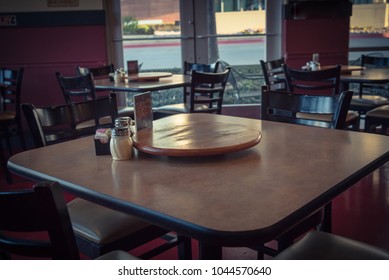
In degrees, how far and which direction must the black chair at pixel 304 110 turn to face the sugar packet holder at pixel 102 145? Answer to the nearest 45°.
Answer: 0° — it already faces it

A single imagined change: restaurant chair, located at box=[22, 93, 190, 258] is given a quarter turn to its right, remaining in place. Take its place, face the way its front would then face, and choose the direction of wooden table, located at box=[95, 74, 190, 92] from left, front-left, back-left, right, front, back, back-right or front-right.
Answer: back-right

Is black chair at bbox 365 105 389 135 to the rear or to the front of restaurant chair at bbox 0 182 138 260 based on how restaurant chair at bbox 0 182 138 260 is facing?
to the front

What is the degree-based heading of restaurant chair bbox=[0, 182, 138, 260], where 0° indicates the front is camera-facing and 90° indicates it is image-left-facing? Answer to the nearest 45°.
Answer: approximately 225°

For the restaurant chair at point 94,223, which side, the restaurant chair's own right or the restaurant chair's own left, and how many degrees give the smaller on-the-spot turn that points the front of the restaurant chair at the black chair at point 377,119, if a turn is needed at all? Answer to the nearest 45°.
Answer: approximately 90° to the restaurant chair's own left

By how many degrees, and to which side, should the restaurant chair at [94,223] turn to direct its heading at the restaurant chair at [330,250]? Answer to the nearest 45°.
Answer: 0° — it already faces it

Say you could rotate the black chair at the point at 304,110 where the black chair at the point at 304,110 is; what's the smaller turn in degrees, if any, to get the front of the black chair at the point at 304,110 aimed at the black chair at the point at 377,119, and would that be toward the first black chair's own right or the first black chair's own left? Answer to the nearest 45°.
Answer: approximately 135° to the first black chair's own right

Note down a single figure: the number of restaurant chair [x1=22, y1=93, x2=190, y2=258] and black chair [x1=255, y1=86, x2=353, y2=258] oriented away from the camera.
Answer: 0

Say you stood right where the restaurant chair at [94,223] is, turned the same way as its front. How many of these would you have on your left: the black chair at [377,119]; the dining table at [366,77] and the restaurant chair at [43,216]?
2

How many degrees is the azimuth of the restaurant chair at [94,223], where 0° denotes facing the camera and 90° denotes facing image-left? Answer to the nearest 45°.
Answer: approximately 315°

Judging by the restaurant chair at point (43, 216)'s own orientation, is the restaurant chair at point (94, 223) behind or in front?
in front

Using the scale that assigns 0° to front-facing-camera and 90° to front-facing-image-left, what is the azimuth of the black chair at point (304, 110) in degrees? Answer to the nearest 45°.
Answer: approximately 45°

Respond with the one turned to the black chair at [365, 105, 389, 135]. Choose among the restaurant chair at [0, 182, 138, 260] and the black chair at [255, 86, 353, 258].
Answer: the restaurant chair

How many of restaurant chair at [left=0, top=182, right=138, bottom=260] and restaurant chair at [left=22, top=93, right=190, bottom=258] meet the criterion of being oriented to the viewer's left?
0
